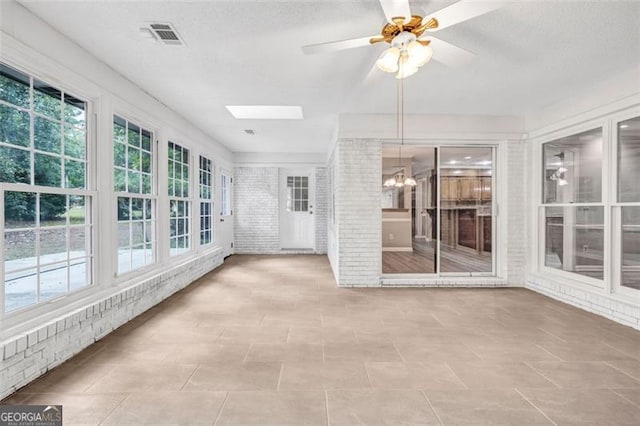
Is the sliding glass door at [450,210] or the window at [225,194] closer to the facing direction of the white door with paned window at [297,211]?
the sliding glass door

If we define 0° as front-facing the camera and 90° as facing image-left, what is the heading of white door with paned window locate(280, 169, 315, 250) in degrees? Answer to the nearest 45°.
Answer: approximately 0°

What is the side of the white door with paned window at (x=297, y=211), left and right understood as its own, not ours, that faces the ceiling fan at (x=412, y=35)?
front

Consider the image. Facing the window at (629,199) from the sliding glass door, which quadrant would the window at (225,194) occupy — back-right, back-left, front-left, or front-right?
back-right

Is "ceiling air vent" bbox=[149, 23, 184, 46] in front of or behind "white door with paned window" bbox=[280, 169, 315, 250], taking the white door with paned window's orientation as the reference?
in front

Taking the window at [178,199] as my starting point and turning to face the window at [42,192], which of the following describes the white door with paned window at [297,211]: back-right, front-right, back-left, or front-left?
back-left

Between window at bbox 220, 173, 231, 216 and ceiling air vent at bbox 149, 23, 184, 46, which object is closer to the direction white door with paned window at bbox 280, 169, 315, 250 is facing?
the ceiling air vent

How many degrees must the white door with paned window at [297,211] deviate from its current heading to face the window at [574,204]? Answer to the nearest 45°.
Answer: approximately 45° to its left

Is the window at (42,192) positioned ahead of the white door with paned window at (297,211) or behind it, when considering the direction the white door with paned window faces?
ahead

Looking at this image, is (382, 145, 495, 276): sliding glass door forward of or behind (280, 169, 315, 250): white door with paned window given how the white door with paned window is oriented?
forward

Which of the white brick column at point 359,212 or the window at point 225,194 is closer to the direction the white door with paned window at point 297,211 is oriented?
the white brick column

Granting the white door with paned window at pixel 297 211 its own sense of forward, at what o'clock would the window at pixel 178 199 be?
The window is roughly at 1 o'clock from the white door with paned window.

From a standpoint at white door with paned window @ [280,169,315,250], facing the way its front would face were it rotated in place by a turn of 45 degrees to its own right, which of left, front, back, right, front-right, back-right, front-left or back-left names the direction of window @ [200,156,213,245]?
front
